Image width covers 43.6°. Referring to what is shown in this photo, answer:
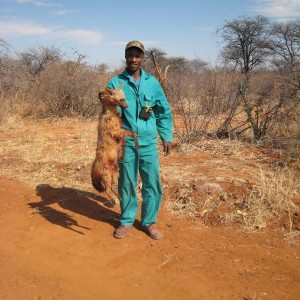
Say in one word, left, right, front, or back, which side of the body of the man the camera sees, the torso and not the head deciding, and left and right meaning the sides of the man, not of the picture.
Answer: front
